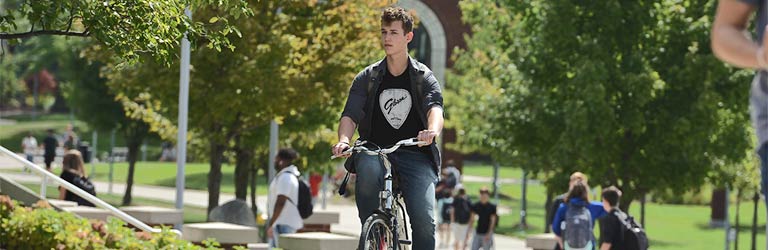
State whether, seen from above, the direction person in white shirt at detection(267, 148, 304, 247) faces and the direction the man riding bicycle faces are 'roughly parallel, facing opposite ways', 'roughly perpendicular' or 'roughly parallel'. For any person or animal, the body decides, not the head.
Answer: roughly perpendicular

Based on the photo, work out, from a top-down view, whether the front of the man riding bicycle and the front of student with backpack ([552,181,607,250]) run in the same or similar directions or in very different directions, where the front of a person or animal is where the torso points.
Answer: very different directions

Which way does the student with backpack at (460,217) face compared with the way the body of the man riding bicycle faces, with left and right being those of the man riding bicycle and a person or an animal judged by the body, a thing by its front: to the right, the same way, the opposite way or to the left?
the opposite way

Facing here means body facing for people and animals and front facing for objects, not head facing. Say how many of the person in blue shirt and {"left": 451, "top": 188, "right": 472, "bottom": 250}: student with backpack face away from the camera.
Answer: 2

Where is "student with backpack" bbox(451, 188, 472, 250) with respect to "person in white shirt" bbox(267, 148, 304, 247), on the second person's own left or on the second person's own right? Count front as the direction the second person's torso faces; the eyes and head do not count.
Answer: on the second person's own right

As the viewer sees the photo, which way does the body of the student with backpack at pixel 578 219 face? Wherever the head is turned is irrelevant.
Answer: away from the camera

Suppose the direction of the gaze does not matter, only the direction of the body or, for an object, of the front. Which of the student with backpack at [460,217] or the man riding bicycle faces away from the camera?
the student with backpack

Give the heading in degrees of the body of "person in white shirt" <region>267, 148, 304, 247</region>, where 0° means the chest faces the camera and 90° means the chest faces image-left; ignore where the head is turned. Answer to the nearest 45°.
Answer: approximately 90°

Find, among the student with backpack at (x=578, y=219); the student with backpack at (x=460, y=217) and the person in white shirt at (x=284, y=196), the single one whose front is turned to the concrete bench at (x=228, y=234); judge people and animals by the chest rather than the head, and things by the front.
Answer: the person in white shirt

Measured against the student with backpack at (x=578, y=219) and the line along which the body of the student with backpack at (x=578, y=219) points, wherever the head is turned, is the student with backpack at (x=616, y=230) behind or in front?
behind

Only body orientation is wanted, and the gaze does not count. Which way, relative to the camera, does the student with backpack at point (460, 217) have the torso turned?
away from the camera

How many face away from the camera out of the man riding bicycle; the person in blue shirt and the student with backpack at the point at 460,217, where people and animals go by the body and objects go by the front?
2
